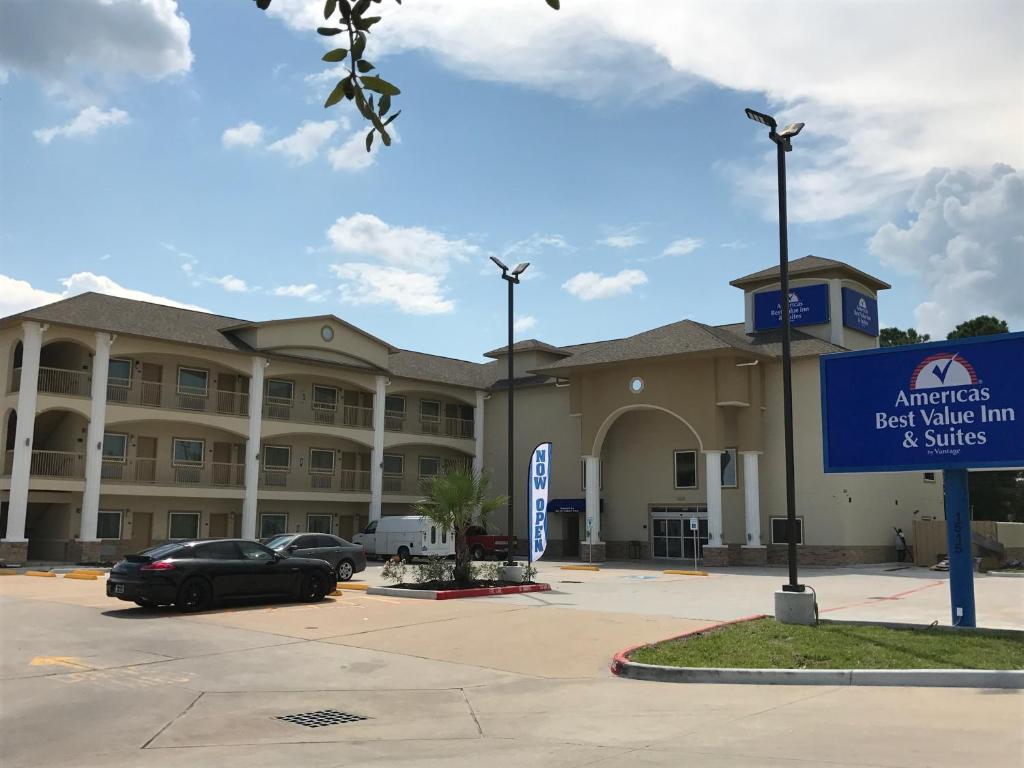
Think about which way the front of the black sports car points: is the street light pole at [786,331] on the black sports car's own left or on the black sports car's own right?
on the black sports car's own right

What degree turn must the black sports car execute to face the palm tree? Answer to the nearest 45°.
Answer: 0° — it already faces it

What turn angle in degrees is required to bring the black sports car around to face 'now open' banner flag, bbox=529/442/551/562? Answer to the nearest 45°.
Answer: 0° — it already faces it

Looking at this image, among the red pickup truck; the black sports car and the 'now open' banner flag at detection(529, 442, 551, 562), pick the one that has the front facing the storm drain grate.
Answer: the 'now open' banner flag

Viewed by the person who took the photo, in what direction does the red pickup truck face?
facing away from the viewer and to the left of the viewer

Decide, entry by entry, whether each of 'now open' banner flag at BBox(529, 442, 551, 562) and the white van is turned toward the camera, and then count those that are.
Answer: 1

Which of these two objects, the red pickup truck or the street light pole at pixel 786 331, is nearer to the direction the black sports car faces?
the red pickup truck

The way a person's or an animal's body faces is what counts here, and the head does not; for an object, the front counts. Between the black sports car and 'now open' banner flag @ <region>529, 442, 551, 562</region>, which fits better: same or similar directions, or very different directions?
very different directions

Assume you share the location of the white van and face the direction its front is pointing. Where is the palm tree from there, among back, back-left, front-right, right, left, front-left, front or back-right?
back-left
